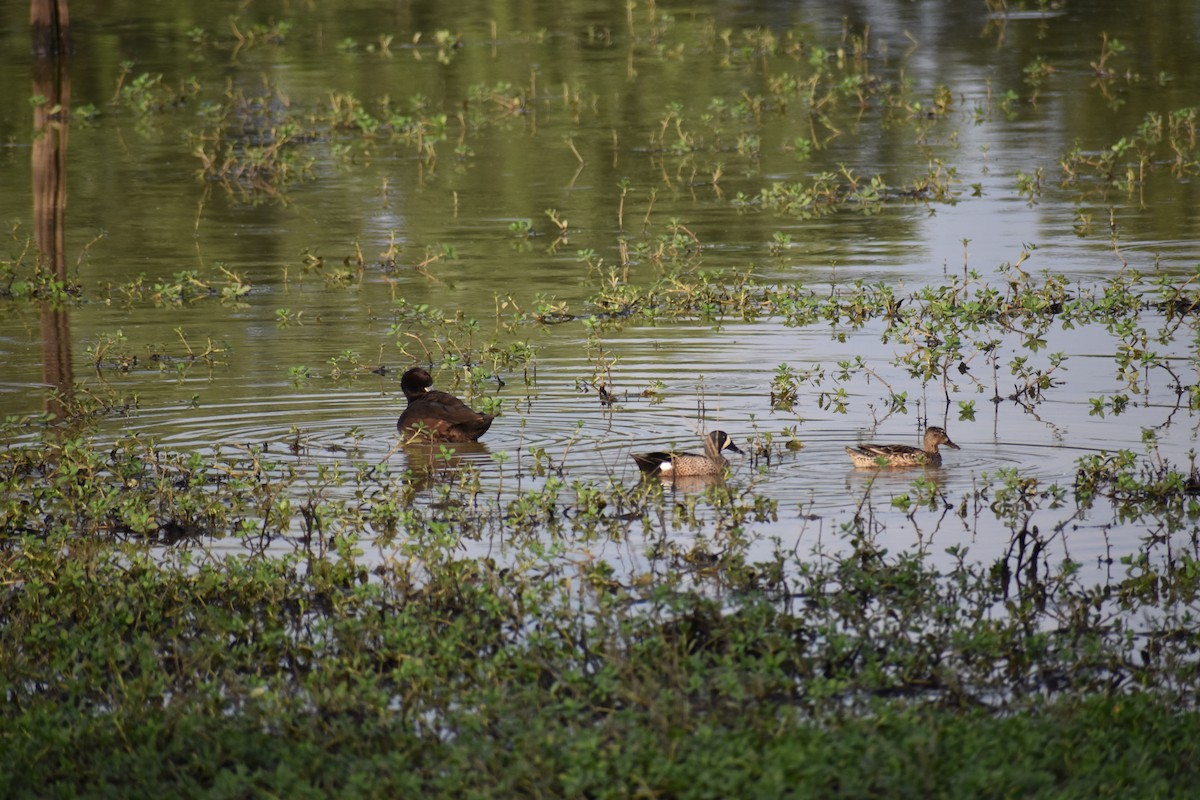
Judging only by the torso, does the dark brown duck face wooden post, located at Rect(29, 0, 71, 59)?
no

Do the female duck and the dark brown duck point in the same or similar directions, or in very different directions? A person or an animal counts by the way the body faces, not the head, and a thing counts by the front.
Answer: very different directions

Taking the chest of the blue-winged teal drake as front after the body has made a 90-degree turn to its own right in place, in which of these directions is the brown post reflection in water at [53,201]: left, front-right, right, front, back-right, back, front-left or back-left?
back-right

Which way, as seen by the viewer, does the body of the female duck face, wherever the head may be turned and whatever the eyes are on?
to the viewer's right

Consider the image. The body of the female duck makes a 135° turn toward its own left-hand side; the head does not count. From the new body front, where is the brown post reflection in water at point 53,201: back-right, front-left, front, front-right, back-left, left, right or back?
front

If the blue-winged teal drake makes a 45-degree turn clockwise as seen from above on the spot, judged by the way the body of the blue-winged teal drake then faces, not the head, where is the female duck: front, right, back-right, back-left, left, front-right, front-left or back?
front-left

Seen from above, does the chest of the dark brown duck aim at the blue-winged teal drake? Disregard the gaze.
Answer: no

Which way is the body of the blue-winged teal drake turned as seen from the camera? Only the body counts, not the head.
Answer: to the viewer's right

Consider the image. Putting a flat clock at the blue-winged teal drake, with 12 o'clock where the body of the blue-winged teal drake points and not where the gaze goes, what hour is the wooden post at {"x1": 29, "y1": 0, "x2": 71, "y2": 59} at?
The wooden post is roughly at 8 o'clock from the blue-winged teal drake.

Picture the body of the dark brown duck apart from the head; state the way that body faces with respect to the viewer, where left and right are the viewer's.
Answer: facing to the left of the viewer

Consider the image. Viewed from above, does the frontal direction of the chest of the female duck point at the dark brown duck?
no
